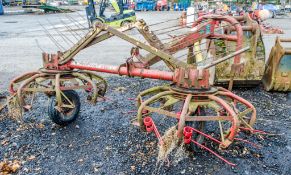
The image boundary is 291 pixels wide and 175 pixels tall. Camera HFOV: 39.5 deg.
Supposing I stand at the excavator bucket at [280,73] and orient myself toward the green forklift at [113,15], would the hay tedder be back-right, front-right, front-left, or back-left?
back-left

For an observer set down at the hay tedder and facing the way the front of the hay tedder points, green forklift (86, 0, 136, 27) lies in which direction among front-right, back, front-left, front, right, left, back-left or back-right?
front-left

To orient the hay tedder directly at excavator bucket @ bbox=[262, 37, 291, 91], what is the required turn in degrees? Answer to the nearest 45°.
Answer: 0° — it already faces it

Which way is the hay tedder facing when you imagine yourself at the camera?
facing away from the viewer and to the right of the viewer
